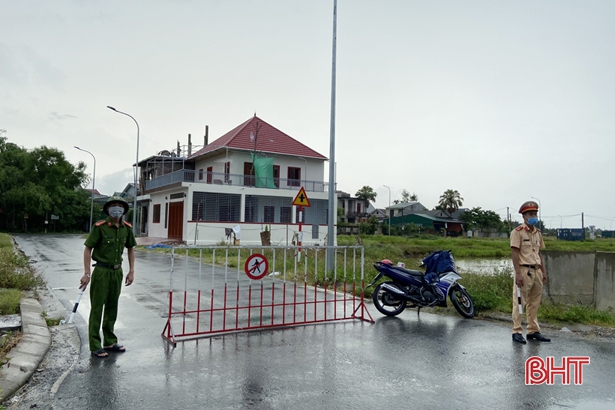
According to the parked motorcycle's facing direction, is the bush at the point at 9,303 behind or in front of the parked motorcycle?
behind

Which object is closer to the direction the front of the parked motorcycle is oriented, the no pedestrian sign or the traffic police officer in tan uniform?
the traffic police officer in tan uniform

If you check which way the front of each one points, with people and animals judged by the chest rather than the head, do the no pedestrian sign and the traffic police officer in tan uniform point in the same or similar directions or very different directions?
same or similar directions

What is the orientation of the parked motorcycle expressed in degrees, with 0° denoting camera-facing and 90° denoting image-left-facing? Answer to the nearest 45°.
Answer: approximately 270°

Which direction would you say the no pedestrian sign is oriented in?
toward the camera

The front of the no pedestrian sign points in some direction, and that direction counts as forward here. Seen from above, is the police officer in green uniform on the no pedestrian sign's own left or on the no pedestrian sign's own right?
on the no pedestrian sign's own right

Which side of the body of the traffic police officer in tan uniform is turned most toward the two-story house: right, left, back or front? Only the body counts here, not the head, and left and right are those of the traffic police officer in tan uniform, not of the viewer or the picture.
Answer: back

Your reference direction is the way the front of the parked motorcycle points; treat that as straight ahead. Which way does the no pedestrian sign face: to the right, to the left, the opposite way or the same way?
to the right

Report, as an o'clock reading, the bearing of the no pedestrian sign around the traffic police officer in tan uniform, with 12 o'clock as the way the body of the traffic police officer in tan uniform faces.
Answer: The no pedestrian sign is roughly at 4 o'clock from the traffic police officer in tan uniform.

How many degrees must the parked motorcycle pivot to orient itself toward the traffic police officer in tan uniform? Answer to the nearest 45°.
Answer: approximately 45° to its right

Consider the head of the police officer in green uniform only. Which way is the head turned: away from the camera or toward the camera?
toward the camera

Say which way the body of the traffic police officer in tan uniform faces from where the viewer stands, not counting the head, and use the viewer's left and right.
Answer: facing the viewer and to the right of the viewer

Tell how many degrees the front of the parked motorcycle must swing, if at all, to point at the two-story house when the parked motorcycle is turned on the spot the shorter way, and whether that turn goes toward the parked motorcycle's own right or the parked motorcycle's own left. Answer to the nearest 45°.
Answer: approximately 135° to the parked motorcycle's own left

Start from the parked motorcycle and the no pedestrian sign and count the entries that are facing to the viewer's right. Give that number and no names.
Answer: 1

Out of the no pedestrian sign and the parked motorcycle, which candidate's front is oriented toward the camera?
the no pedestrian sign
